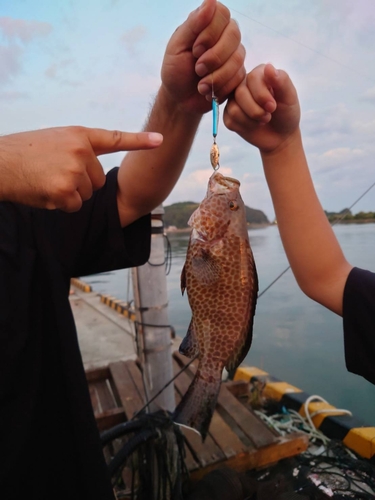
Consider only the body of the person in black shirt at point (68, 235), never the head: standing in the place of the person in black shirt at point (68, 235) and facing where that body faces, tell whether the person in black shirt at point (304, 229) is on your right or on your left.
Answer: on your left

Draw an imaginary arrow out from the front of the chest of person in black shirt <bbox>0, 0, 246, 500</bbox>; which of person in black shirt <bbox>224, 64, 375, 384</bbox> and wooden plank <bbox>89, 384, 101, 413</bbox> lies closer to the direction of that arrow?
the person in black shirt
